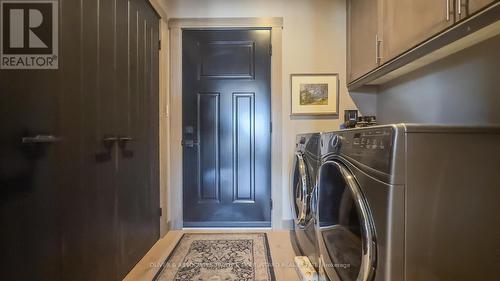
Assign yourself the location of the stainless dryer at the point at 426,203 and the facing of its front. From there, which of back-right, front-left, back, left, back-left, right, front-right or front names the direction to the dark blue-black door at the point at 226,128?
right

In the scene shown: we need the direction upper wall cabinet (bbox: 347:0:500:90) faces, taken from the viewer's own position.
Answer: facing the viewer and to the left of the viewer

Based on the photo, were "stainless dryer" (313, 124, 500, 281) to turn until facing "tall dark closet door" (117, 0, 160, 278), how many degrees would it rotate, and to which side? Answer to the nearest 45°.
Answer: approximately 45° to its right

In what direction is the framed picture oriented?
toward the camera

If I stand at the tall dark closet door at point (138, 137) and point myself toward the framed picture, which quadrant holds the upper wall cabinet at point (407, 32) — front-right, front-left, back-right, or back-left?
front-right

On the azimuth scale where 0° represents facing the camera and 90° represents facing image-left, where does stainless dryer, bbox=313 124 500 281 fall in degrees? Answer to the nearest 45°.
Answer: approximately 45°

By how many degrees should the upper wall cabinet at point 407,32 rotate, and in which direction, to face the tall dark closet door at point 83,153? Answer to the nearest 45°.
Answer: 0° — it already faces it

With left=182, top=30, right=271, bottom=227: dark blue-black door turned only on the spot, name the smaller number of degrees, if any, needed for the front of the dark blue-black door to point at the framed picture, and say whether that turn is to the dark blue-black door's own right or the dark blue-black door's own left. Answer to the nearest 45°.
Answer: approximately 90° to the dark blue-black door's own left

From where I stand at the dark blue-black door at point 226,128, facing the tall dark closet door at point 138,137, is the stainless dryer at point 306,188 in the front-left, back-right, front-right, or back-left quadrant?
front-left

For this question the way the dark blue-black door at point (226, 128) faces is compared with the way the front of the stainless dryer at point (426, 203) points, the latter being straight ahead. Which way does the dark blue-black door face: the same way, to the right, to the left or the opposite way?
to the left

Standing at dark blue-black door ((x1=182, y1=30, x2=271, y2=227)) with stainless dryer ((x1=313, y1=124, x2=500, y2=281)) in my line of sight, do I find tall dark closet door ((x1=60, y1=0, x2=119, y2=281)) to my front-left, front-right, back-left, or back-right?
front-right

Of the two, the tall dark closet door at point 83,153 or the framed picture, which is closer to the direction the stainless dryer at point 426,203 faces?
the tall dark closet door

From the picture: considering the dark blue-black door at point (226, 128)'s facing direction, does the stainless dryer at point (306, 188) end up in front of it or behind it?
in front

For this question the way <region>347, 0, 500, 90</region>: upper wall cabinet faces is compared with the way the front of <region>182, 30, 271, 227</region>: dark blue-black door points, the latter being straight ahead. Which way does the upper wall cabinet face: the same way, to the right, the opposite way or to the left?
to the right

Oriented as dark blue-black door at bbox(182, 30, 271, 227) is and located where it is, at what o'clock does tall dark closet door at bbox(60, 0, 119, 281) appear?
The tall dark closet door is roughly at 1 o'clock from the dark blue-black door.
